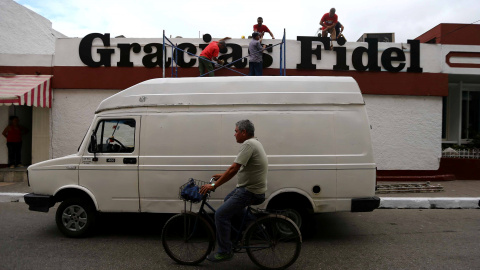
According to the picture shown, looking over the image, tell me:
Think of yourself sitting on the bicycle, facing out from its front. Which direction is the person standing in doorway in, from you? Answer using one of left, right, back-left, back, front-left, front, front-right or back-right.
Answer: front-right

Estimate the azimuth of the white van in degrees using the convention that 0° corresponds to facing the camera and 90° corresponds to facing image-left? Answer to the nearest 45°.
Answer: approximately 90°

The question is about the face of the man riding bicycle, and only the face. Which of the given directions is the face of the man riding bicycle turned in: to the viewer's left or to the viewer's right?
to the viewer's left

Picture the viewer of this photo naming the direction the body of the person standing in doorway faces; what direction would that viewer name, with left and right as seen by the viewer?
facing the viewer

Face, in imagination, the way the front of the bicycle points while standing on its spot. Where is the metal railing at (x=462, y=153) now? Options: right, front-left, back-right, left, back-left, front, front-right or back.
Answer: back-right

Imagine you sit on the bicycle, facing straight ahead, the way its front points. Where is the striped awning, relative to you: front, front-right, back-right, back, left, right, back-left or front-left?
front-right

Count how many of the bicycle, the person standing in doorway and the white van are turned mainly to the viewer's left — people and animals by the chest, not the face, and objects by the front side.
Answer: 2

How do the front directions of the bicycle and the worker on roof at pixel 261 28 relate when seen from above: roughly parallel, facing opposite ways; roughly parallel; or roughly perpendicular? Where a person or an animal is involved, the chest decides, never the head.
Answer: roughly perpendicular

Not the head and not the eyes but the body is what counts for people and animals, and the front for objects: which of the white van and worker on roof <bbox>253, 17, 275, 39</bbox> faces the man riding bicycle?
the worker on roof

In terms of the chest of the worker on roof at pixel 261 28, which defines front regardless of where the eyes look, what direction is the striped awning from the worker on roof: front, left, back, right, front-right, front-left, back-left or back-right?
right

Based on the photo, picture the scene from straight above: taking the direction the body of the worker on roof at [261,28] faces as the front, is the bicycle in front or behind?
in front

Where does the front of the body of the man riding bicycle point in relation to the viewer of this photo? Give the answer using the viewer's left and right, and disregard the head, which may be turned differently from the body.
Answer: facing to the left of the viewer

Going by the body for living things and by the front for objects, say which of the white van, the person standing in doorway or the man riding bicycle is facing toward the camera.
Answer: the person standing in doorway

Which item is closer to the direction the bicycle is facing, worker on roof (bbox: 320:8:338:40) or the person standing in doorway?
the person standing in doorway

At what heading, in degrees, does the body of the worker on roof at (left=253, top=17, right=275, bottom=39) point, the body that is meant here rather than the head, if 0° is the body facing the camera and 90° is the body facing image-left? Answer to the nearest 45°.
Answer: approximately 0°
